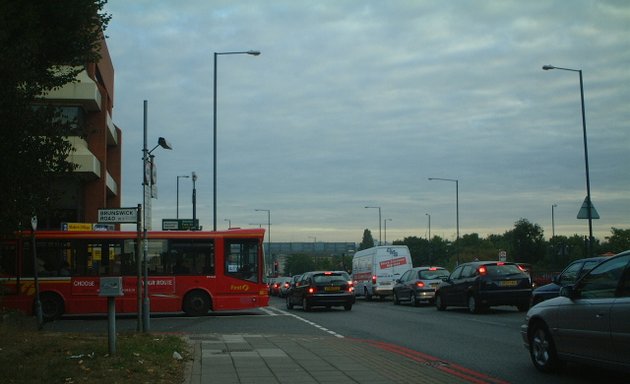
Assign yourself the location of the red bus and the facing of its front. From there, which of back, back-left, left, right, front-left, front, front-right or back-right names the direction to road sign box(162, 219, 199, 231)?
left

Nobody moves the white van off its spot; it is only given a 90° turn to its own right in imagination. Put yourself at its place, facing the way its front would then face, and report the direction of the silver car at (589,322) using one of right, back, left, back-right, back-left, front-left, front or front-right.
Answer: back-right

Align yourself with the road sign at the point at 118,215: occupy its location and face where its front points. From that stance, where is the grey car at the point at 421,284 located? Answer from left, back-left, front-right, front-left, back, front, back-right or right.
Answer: back-left

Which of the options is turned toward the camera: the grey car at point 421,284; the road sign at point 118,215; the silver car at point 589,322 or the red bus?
the road sign

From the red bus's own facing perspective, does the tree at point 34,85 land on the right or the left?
on its right

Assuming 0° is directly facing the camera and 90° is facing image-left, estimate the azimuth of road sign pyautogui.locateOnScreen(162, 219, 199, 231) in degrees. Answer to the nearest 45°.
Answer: approximately 0°

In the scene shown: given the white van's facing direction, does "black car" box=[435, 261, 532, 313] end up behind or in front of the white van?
behind

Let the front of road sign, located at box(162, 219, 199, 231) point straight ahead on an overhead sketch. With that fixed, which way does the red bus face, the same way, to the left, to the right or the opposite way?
to the left

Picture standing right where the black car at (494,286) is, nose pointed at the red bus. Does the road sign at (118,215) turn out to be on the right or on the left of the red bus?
left

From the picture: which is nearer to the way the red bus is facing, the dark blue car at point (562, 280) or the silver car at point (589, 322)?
the dark blue car

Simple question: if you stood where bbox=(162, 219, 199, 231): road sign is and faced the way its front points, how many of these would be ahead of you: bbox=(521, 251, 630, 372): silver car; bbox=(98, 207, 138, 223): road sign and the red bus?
3
